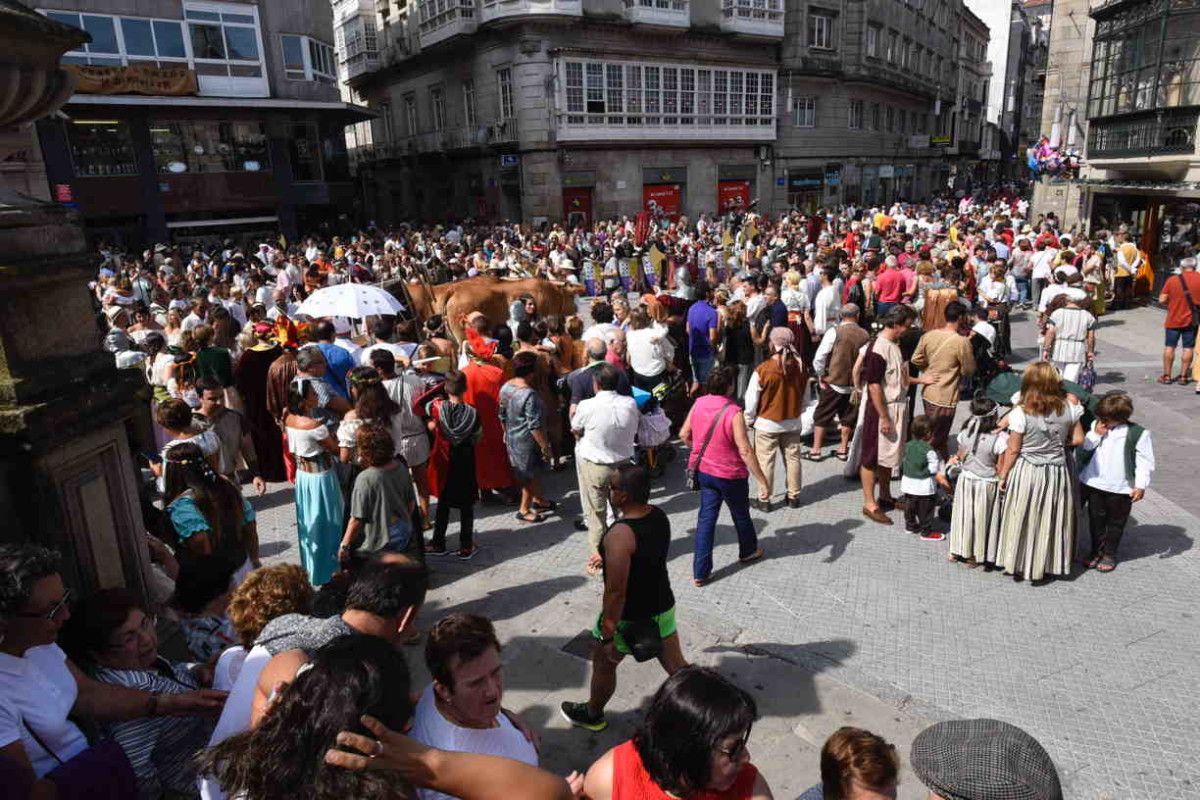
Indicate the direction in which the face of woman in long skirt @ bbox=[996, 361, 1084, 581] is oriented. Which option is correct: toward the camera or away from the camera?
away from the camera

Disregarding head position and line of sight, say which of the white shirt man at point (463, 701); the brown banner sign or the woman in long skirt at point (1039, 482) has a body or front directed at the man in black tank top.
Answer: the brown banner sign

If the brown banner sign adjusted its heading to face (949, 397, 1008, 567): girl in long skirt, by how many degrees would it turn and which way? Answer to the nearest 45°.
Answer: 0° — it already faces them

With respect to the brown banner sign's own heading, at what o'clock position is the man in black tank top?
The man in black tank top is roughly at 12 o'clock from the brown banner sign.

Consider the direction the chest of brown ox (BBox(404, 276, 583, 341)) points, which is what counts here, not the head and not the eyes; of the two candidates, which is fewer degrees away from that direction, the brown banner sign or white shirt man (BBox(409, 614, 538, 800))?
the brown banner sign

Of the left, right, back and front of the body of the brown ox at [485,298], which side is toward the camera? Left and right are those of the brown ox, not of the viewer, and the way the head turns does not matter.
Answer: left

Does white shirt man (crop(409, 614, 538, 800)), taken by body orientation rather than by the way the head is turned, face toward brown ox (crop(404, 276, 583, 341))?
no

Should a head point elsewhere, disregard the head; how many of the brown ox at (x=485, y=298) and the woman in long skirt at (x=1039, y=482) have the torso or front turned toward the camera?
0

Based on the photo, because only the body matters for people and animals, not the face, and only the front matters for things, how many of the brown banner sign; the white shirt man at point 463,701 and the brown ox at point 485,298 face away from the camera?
0

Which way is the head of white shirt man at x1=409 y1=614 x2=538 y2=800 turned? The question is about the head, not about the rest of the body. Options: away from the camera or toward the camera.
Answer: toward the camera

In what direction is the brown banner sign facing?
toward the camera

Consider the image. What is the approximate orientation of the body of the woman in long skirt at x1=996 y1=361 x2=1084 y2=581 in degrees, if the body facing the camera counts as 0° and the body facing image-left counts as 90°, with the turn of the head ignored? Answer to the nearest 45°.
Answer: approximately 180°

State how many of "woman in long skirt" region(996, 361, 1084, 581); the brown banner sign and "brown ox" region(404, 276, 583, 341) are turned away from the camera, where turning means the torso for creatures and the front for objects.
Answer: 1

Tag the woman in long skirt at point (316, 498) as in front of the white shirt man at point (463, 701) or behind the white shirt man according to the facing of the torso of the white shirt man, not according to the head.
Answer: behind

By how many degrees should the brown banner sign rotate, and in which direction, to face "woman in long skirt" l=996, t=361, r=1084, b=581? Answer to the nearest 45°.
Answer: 0° — it already faces them

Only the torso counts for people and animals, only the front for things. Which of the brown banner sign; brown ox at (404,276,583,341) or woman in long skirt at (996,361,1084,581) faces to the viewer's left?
the brown ox
